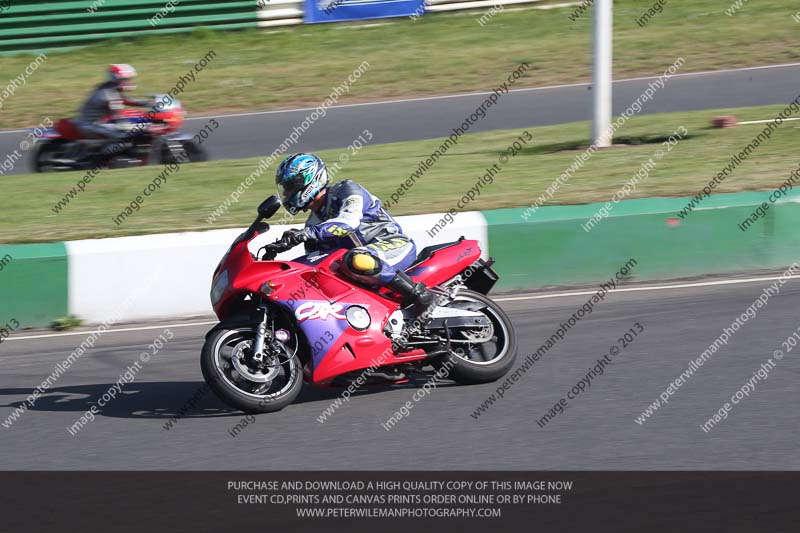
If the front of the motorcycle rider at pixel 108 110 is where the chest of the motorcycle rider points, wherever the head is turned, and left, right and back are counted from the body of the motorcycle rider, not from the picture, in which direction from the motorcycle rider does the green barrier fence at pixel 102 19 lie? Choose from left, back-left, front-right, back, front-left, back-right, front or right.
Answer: left

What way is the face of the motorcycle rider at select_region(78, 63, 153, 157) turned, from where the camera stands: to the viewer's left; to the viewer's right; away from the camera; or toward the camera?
to the viewer's right

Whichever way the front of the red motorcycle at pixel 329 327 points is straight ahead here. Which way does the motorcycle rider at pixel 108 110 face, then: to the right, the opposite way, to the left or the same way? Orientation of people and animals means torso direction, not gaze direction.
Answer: the opposite way

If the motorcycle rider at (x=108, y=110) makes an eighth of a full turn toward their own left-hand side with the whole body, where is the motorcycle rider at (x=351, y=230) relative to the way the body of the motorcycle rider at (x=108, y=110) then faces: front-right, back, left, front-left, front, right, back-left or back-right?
back-right

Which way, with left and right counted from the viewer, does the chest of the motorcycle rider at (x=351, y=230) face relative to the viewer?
facing to the left of the viewer

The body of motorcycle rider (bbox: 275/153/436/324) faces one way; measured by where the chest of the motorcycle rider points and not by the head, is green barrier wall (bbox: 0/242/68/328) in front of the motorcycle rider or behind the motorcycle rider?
in front

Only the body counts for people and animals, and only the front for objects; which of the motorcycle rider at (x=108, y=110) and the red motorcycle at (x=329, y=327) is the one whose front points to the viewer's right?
the motorcycle rider

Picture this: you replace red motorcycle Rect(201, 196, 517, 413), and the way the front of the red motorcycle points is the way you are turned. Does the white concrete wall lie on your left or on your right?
on your right

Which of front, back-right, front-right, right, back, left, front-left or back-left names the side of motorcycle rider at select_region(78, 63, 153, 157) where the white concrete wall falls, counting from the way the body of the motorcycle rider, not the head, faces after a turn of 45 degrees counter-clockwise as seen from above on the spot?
back-right

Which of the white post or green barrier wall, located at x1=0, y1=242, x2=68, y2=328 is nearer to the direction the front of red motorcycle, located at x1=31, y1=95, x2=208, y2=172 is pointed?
the white post

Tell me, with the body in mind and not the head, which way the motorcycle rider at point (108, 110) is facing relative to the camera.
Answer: to the viewer's right

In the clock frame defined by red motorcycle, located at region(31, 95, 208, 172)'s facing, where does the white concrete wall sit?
The white concrete wall is roughly at 3 o'clock from the red motorcycle.

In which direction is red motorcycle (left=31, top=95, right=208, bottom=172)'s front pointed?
to the viewer's right

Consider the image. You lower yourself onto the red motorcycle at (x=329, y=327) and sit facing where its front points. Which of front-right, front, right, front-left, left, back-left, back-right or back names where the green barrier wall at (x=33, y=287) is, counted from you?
front-right

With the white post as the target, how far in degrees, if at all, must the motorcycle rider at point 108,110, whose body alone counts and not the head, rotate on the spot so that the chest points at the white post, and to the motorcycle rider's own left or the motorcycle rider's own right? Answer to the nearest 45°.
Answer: approximately 45° to the motorcycle rider's own right

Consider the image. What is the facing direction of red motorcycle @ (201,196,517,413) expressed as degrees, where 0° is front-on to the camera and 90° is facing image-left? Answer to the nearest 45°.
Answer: approximately 90°
